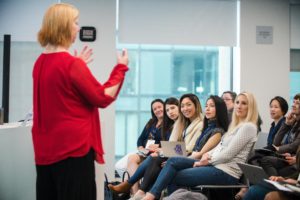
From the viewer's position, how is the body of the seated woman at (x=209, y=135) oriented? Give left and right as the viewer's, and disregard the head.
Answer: facing to the left of the viewer

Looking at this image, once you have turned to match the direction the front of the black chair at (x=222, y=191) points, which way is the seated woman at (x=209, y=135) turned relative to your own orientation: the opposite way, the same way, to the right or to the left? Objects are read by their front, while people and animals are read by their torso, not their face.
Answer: the same way

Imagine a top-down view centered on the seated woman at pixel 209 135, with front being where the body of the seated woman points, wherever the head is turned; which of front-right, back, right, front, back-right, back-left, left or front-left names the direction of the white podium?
front-left

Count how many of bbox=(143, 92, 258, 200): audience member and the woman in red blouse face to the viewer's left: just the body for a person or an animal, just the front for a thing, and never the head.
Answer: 1

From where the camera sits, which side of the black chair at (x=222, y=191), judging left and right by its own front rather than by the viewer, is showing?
left

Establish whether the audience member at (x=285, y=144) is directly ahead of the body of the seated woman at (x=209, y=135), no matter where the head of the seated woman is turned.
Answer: no

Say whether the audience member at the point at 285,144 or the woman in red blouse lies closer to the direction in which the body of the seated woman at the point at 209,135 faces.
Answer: the woman in red blouse

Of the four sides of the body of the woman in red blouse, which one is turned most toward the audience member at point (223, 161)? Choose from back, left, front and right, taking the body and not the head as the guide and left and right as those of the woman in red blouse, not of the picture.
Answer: front

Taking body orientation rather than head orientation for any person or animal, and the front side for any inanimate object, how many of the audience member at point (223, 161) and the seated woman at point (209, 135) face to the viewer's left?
2

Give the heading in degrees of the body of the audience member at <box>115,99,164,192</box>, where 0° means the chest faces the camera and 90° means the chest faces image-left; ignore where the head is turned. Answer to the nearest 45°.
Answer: approximately 45°

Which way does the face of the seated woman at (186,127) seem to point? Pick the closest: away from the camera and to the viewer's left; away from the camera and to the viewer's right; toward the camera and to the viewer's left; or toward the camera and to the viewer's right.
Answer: toward the camera and to the viewer's left

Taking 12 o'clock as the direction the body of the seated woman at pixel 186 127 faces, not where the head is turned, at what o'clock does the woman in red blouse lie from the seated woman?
The woman in red blouse is roughly at 11 o'clock from the seated woman.

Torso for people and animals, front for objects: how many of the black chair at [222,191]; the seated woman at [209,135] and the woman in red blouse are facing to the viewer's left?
2

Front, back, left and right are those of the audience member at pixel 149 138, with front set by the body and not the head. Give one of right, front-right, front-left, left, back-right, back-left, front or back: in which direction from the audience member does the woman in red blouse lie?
front-left
